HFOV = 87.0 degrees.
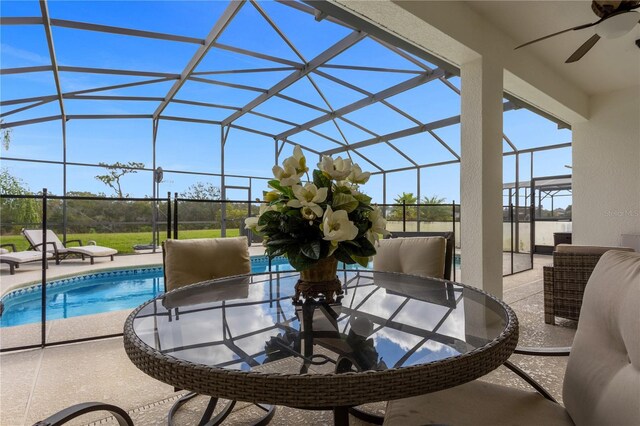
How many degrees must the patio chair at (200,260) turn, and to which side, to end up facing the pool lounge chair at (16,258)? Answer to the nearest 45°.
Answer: approximately 180°

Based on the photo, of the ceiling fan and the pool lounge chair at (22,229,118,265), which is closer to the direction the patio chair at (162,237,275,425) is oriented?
the ceiling fan

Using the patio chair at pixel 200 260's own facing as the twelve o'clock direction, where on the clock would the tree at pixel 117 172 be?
The tree is roughly at 7 o'clock from the patio chair.

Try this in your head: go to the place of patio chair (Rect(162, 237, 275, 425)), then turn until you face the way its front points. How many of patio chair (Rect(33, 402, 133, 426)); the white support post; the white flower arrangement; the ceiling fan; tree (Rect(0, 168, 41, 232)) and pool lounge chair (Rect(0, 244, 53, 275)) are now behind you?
2

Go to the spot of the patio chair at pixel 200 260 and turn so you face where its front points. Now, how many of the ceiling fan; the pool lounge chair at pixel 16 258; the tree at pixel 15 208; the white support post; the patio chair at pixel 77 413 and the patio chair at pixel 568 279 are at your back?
2

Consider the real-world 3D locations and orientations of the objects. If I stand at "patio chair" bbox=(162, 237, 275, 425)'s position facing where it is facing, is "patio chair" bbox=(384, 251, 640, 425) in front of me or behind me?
in front

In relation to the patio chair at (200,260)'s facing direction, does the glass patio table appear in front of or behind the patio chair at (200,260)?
in front

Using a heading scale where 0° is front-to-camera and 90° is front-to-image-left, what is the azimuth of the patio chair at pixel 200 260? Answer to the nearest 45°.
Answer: approximately 315°

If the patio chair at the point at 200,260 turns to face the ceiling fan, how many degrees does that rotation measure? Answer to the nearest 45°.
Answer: approximately 45° to its left

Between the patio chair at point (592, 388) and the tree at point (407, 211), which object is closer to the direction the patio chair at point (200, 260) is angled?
the patio chair

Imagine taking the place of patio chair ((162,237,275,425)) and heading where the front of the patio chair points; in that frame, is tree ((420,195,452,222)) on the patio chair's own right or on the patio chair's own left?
on the patio chair's own left

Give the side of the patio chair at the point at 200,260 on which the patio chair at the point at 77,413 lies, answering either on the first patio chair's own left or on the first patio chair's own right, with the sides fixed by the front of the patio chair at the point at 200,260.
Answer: on the first patio chair's own right

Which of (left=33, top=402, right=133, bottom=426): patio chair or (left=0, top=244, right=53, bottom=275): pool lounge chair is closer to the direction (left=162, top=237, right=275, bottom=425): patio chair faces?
the patio chair

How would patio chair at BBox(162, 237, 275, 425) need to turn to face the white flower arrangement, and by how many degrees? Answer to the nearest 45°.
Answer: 0° — it already faces it

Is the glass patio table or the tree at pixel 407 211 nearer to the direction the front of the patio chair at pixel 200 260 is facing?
the glass patio table

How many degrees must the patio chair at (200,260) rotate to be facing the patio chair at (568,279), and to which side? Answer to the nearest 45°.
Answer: approximately 45° to its left
